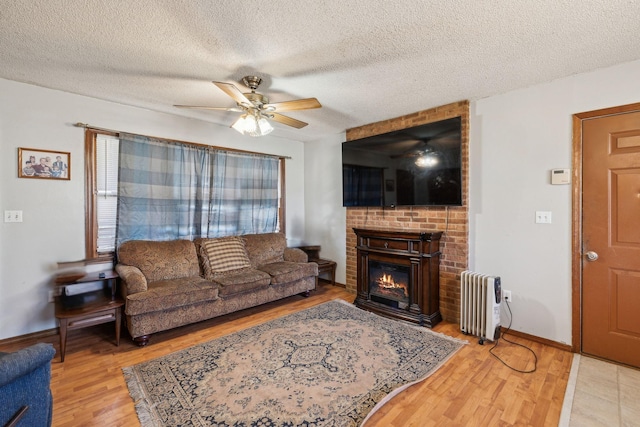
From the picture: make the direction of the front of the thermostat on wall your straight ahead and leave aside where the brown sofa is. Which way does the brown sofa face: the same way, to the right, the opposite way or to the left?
to the left

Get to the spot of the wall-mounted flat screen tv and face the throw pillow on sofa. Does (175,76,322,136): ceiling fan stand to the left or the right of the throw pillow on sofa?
left

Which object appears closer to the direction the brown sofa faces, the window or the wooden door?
the wooden door

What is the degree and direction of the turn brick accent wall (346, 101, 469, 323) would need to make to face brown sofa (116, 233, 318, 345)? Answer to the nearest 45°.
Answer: approximately 45° to its right
